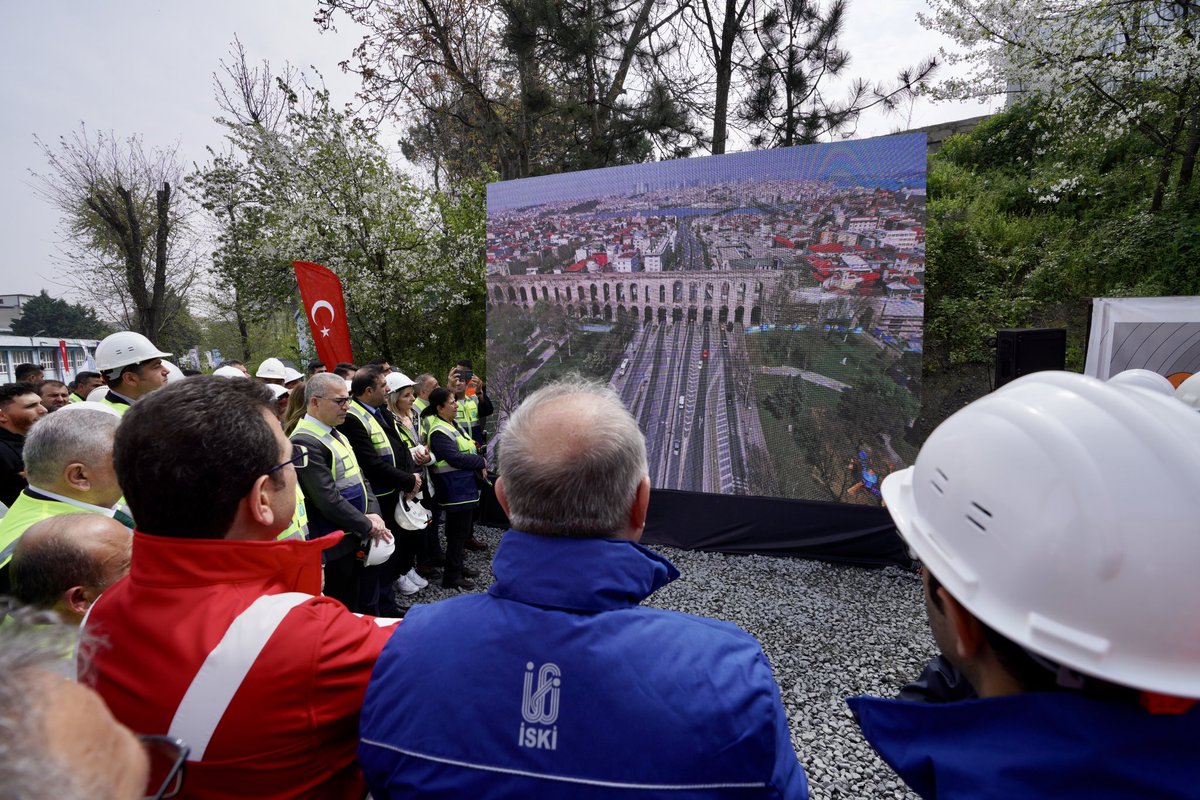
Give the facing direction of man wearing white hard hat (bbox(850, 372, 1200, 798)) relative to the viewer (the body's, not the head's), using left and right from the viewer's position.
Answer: facing away from the viewer and to the left of the viewer

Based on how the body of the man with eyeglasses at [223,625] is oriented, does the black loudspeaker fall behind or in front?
in front

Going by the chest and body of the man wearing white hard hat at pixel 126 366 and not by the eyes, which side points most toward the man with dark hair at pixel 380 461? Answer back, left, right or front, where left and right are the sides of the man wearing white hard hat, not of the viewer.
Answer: front

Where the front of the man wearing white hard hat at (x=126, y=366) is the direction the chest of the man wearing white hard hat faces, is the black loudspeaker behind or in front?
in front

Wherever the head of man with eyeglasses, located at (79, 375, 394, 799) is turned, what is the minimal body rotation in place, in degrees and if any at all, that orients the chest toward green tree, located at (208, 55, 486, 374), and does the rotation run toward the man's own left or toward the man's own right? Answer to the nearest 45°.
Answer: approximately 45° to the man's own left

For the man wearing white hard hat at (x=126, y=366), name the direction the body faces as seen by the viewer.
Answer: to the viewer's right

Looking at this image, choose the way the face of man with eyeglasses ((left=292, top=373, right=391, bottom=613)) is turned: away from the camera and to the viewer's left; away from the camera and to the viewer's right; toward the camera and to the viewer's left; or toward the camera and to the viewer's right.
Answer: toward the camera and to the viewer's right

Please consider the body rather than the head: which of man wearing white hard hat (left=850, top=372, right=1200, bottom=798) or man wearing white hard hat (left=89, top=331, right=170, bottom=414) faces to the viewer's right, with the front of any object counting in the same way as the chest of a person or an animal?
man wearing white hard hat (left=89, top=331, right=170, bottom=414)

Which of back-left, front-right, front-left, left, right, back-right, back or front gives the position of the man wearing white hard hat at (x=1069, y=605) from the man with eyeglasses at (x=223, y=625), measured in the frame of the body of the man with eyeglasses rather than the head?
right

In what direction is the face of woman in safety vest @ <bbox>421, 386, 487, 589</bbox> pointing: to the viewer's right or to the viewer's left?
to the viewer's right

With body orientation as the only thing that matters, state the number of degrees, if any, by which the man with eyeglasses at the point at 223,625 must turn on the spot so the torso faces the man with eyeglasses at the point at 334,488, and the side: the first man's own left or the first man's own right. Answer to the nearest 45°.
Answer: approximately 45° to the first man's own left

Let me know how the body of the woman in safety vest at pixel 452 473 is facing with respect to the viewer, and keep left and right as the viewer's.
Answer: facing to the right of the viewer
